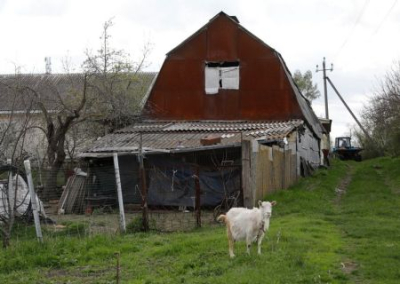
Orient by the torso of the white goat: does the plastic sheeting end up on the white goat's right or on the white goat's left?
on the white goat's left

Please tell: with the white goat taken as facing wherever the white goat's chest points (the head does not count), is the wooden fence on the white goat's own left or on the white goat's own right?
on the white goat's own left

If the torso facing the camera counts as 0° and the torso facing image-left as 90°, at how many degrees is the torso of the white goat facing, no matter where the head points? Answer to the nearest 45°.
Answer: approximately 270°

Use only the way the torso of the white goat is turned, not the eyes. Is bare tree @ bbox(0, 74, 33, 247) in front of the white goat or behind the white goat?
behind

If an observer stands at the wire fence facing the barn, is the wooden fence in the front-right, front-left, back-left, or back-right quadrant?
front-right

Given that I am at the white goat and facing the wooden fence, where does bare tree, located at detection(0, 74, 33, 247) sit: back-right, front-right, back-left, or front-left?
front-left

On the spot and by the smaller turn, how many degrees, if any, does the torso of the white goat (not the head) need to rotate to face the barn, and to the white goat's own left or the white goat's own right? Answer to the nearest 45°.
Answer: approximately 90° to the white goat's own left
